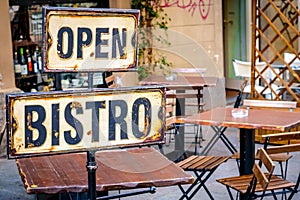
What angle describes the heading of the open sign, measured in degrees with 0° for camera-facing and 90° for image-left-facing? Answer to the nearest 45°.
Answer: approximately 0°

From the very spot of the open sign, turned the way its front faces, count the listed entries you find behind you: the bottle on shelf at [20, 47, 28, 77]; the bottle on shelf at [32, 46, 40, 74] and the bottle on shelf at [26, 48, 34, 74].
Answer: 3

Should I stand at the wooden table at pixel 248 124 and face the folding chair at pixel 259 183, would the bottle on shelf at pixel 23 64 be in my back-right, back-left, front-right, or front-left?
back-right

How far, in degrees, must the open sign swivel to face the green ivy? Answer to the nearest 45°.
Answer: approximately 180°

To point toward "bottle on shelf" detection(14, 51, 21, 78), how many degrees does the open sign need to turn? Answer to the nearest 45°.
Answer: approximately 180°

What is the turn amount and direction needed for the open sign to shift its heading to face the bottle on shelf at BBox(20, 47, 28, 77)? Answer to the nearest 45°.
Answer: approximately 180°

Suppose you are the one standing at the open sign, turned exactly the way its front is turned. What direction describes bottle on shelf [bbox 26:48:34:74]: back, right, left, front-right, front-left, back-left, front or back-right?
back

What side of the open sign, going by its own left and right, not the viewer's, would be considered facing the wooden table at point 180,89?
back
